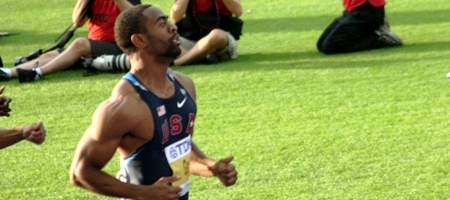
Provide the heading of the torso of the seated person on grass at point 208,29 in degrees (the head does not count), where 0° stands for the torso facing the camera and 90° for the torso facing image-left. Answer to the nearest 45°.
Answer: approximately 0°

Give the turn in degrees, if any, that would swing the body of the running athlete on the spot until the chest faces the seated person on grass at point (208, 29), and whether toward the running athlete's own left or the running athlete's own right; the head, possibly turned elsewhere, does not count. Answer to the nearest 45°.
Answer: approximately 135° to the running athlete's own left

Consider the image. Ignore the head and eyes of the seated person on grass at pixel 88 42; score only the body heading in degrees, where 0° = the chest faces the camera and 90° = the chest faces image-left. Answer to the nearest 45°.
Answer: approximately 45°

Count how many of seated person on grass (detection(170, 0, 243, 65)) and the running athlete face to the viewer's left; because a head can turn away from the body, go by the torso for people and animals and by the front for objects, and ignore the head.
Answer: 0

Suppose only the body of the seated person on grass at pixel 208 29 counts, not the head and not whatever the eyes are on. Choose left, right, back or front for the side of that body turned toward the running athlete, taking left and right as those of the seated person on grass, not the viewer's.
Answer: front

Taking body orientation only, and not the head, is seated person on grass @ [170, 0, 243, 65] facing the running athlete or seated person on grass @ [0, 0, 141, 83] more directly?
the running athlete

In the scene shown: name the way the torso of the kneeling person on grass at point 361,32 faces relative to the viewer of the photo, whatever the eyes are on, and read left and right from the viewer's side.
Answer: facing to the left of the viewer

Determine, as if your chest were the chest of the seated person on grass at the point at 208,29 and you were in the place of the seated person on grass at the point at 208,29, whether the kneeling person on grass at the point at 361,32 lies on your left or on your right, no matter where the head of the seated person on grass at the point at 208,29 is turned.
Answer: on your left

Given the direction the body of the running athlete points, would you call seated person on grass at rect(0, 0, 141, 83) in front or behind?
behind
